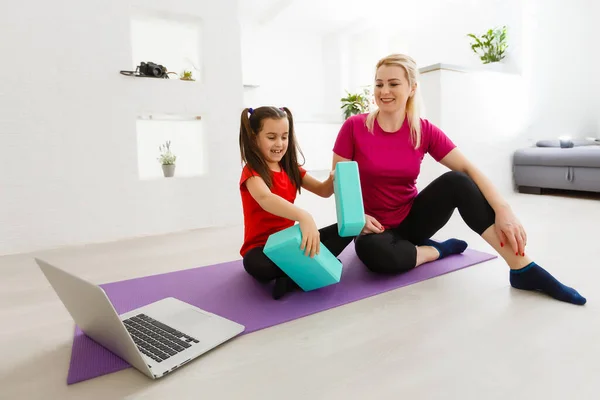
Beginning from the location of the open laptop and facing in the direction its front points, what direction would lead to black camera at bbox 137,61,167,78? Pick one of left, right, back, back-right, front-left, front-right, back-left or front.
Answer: front-left

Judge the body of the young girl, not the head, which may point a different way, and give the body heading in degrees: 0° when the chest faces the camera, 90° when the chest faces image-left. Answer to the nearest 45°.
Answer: approximately 315°

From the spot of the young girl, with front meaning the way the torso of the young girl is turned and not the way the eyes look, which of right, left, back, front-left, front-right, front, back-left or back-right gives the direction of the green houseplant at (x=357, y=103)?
back-left

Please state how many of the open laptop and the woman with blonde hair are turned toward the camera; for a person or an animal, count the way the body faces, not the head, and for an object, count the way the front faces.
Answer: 1

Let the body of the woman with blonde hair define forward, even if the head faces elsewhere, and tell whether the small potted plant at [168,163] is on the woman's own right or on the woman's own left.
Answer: on the woman's own right

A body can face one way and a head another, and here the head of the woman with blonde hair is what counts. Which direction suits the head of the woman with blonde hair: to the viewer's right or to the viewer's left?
to the viewer's left

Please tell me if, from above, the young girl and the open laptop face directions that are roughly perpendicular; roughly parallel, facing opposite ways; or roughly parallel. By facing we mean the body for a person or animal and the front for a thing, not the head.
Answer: roughly perpendicular

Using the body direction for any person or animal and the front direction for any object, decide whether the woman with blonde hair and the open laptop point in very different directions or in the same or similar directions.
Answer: very different directions

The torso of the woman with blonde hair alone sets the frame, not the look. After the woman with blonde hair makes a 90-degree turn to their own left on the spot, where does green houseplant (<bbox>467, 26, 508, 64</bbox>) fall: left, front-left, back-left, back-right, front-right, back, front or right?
left

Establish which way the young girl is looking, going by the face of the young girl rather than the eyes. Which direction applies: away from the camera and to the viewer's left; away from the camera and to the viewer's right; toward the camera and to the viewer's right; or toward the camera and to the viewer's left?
toward the camera and to the viewer's right

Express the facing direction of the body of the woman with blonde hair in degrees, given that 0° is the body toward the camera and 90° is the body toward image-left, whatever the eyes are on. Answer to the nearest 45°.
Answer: approximately 0°

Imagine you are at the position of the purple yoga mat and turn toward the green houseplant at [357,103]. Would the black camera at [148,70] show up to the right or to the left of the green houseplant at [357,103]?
left
